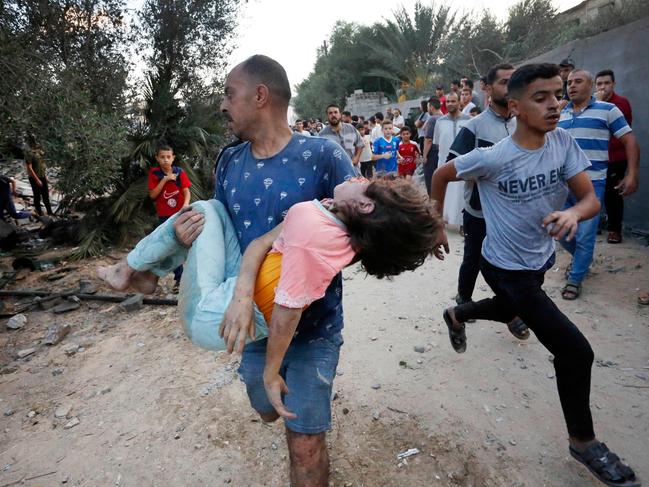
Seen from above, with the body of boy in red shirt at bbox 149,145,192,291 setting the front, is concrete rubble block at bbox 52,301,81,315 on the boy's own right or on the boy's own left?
on the boy's own right

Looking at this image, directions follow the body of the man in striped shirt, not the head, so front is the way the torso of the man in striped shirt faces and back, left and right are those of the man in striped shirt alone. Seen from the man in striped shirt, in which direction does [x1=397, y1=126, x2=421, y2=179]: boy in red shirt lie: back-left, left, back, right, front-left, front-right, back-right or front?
right

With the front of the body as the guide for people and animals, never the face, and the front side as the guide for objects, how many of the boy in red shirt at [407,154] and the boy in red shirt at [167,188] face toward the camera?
2

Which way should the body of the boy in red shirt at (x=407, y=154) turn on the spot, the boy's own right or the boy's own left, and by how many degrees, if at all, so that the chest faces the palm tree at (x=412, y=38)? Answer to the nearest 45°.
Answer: approximately 180°

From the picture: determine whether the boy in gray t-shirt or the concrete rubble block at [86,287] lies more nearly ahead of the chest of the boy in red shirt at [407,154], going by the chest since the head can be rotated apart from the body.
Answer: the boy in gray t-shirt

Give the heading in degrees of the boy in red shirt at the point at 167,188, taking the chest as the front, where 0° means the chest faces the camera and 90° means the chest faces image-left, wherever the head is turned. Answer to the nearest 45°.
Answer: approximately 0°

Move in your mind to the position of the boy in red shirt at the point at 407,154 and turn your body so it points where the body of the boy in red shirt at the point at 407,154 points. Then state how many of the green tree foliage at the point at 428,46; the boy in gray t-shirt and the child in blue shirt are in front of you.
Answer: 1

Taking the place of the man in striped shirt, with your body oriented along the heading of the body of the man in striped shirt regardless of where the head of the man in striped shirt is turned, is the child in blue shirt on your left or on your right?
on your right

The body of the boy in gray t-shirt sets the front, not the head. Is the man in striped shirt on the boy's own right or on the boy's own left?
on the boy's own left

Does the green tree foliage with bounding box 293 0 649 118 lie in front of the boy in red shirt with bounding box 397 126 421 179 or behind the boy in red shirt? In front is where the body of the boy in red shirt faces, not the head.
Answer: behind

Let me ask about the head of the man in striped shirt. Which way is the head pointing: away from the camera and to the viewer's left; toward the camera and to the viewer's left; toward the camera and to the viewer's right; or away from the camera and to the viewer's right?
toward the camera and to the viewer's left

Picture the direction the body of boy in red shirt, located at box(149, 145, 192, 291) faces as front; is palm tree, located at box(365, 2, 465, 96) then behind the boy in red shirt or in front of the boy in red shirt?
behind
